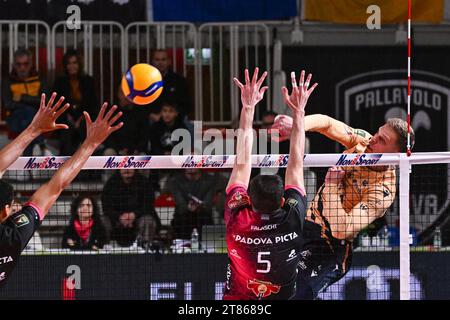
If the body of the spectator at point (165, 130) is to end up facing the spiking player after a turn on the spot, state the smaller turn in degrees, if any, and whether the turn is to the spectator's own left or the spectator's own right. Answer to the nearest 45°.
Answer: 0° — they already face them

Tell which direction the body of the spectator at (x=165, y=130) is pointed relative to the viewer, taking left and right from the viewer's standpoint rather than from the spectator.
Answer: facing the viewer

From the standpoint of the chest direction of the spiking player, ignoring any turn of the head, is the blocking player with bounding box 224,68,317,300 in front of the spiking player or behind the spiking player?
in front

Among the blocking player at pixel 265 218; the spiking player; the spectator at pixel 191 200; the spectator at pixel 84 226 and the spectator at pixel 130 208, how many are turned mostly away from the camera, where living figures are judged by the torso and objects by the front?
1

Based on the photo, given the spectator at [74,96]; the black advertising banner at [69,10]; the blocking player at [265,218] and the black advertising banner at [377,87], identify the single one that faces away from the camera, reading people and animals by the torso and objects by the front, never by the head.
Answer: the blocking player

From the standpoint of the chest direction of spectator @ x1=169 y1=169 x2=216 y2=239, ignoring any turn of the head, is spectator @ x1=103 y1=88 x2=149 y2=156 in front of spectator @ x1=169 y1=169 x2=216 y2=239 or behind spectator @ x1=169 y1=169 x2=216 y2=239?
behind

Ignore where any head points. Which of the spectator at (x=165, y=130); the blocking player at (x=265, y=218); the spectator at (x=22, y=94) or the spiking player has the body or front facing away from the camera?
the blocking player

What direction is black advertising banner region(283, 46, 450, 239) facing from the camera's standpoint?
toward the camera

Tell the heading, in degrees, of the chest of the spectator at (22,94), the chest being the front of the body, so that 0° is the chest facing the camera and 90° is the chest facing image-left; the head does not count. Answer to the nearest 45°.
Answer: approximately 0°

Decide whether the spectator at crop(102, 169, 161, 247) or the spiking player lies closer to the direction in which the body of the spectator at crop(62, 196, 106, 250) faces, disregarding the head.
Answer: the spiking player

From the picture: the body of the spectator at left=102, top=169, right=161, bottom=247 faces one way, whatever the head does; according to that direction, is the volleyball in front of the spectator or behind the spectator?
in front

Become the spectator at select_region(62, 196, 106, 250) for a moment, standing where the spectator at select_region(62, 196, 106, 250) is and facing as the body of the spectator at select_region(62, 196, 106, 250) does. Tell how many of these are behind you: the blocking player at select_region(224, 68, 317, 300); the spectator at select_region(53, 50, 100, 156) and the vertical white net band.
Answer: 1

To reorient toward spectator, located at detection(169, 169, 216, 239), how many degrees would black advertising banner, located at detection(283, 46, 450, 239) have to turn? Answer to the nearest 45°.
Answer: approximately 45° to its right

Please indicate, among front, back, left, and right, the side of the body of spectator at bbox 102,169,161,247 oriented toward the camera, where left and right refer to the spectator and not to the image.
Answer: front
